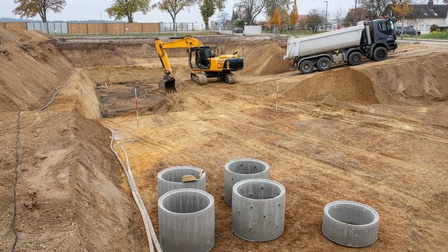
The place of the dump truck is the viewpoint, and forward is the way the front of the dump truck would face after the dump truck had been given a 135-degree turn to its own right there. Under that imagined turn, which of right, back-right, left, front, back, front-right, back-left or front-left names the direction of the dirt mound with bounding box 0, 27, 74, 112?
front

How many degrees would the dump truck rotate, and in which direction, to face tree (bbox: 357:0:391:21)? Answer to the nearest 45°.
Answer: approximately 90° to its left

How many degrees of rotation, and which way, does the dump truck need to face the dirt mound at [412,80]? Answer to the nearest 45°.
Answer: approximately 45° to its right

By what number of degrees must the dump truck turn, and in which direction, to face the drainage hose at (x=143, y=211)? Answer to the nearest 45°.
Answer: approximately 90° to its right

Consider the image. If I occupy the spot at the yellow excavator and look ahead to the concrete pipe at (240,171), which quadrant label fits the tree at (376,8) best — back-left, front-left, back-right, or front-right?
back-left

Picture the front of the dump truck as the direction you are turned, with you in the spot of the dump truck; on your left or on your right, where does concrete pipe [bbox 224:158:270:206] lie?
on your right

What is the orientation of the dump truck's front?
to the viewer's right

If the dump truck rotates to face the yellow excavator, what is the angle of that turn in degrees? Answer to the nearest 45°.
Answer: approximately 135° to its right

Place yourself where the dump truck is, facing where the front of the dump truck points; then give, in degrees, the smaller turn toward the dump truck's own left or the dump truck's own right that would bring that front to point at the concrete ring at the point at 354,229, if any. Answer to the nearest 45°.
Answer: approximately 90° to the dump truck's own right

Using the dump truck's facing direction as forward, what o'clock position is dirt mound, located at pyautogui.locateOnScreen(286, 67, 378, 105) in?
The dirt mound is roughly at 3 o'clock from the dump truck.
